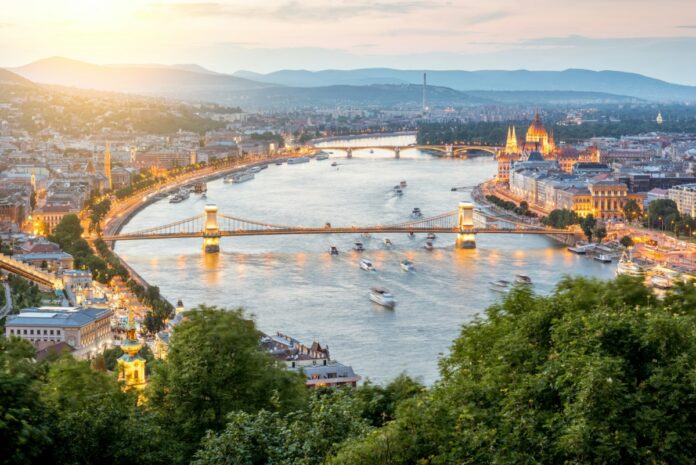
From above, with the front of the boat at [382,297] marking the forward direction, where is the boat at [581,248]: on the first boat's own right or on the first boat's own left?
on the first boat's own left

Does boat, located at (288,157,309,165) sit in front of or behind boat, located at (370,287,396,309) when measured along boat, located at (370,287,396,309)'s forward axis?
behind

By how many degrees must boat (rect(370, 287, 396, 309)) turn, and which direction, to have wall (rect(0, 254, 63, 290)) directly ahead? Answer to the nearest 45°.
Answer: approximately 135° to its right

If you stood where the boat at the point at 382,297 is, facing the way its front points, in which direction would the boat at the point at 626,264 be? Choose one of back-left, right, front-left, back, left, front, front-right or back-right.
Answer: left

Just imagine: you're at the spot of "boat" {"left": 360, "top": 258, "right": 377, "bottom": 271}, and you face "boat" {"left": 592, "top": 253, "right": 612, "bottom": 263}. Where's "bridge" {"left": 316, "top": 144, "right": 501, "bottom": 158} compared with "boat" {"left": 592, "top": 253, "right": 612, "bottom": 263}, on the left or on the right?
left

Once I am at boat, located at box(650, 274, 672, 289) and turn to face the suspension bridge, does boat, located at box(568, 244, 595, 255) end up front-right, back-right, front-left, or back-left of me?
front-right
